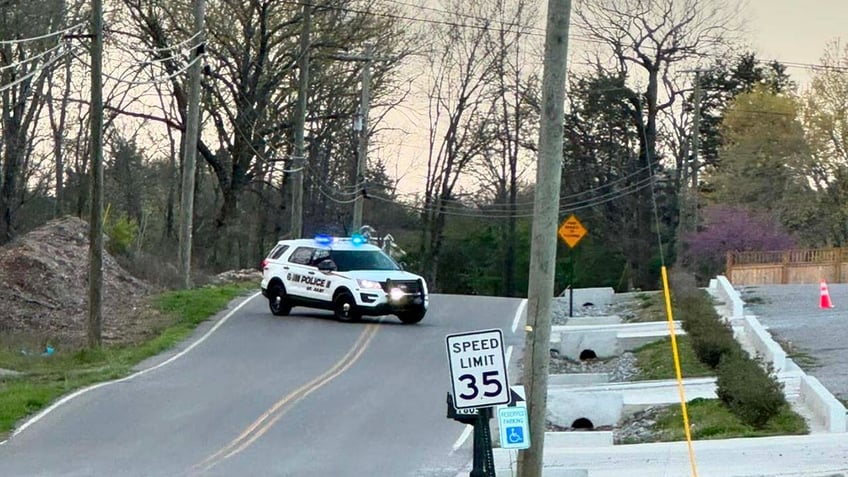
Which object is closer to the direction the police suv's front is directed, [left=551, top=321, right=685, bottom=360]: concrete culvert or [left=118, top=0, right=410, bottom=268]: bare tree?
the concrete culvert

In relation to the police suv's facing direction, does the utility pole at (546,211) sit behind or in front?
in front

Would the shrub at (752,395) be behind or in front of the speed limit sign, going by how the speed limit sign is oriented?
behind

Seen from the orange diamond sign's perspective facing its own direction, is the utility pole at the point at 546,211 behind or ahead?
ahead

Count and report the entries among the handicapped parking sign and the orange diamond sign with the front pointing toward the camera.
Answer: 2

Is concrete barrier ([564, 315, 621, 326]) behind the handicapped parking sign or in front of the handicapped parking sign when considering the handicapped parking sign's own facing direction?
behind

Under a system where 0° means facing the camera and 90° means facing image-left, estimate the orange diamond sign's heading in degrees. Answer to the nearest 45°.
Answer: approximately 0°

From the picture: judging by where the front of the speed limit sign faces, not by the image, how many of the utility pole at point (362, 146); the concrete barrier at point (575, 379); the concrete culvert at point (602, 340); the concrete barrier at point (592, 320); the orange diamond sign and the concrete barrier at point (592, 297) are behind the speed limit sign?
6

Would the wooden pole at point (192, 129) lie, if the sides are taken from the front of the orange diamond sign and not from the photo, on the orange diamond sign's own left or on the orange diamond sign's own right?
on the orange diamond sign's own right
